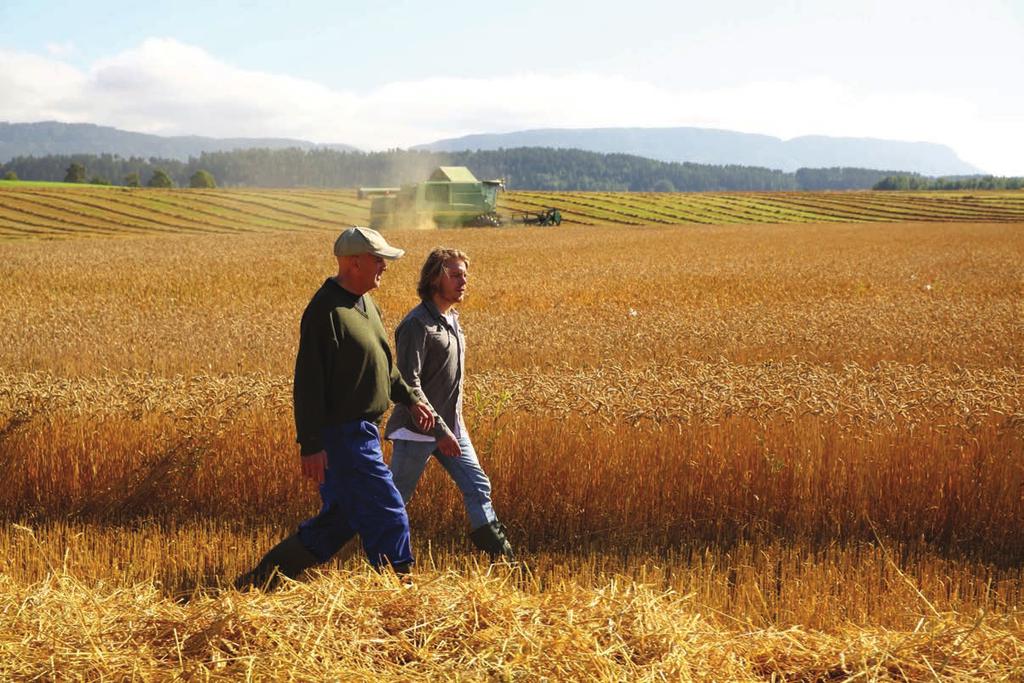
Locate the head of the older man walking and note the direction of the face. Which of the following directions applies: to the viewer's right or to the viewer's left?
to the viewer's right

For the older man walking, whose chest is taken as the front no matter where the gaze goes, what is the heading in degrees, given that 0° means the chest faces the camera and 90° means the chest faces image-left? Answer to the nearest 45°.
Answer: approximately 315°
